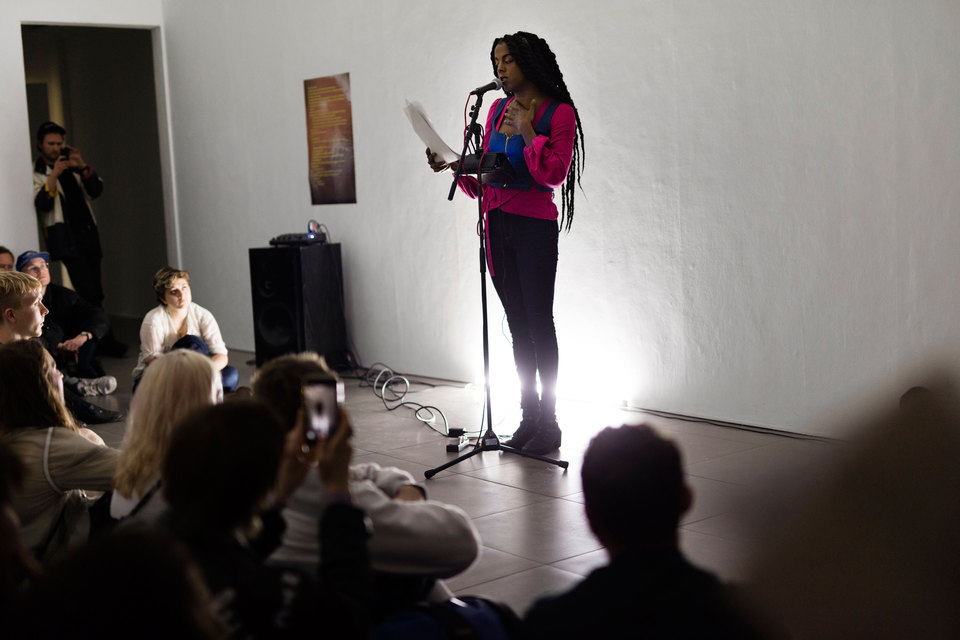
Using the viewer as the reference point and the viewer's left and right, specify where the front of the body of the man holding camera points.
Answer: facing the viewer and to the right of the viewer

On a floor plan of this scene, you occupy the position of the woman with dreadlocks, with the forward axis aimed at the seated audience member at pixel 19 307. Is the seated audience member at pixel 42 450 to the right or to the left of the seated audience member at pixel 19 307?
left

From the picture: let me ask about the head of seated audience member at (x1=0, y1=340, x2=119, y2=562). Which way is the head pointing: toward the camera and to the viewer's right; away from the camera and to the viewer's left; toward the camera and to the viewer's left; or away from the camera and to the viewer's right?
away from the camera and to the viewer's right

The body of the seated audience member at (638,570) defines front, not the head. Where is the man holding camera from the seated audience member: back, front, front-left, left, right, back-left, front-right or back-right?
front-left

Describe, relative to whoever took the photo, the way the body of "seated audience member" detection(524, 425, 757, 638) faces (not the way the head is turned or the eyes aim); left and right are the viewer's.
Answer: facing away from the viewer

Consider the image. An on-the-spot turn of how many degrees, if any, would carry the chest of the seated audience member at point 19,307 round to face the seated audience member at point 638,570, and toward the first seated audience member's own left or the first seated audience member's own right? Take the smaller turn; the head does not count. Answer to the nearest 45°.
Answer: approximately 90° to the first seated audience member's own right

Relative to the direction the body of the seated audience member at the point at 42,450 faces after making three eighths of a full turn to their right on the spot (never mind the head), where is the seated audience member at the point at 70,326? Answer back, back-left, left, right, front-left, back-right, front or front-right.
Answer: back

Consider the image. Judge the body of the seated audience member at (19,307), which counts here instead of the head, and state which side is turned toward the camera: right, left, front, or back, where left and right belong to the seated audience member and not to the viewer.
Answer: right

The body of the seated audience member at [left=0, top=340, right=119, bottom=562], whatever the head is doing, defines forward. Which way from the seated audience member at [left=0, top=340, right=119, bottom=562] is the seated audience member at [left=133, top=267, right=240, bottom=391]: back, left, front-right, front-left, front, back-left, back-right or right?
front-left

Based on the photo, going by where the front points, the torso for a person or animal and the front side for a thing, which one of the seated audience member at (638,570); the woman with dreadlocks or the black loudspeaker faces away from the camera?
the seated audience member

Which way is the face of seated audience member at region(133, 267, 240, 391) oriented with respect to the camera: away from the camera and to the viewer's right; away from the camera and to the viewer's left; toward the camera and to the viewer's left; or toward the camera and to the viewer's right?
toward the camera and to the viewer's right

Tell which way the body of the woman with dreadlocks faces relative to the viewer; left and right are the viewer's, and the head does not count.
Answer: facing the viewer and to the left of the viewer

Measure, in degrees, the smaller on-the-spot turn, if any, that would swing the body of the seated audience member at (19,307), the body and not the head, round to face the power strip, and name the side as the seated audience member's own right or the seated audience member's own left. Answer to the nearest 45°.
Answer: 0° — they already face it

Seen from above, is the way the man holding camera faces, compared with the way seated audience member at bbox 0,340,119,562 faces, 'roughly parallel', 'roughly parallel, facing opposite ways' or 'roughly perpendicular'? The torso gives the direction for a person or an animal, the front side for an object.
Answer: roughly perpendicular

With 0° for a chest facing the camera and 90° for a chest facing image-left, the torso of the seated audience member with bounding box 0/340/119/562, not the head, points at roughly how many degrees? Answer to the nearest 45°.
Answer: approximately 225°
